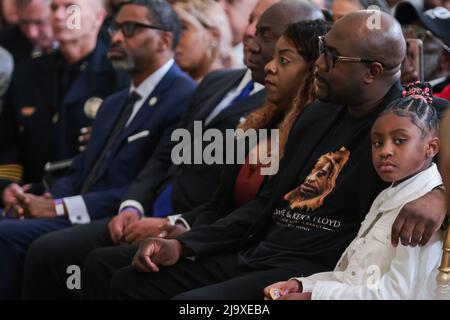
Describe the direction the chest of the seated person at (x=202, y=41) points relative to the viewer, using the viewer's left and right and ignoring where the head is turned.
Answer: facing to the left of the viewer

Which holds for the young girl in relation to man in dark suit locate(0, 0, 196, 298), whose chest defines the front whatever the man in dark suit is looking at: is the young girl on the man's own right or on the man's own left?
on the man's own left

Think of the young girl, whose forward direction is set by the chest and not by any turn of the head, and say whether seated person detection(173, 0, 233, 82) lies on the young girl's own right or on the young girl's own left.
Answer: on the young girl's own right

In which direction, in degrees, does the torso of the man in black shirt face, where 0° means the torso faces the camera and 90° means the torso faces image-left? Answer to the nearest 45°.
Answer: approximately 45°

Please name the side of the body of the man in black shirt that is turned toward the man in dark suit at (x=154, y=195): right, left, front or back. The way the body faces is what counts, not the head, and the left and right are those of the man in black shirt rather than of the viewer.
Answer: right

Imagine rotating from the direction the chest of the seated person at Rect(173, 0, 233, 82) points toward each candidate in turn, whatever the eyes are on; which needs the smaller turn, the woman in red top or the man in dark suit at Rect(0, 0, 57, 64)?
the man in dark suit
